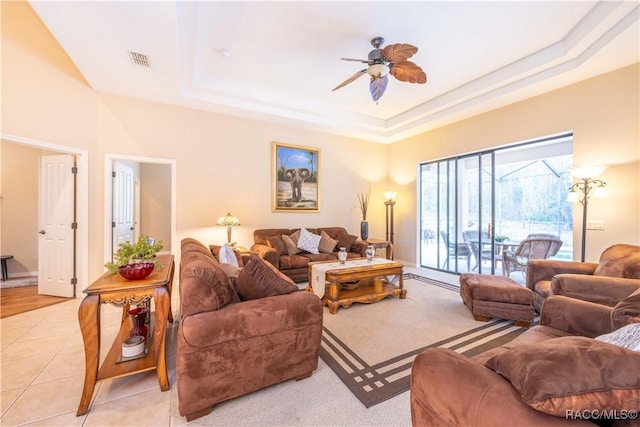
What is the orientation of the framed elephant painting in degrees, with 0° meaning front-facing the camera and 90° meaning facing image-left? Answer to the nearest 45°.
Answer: approximately 315°

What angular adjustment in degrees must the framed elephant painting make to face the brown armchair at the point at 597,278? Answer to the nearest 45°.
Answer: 0° — it already faces it

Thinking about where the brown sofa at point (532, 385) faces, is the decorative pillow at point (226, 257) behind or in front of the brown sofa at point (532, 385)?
in front

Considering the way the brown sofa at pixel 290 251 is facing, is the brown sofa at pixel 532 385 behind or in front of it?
in front

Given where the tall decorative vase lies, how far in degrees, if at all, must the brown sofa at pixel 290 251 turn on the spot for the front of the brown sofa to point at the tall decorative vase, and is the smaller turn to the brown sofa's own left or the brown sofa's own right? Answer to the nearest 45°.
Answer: approximately 90° to the brown sofa's own left

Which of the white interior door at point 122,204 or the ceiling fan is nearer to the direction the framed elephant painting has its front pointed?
the ceiling fan

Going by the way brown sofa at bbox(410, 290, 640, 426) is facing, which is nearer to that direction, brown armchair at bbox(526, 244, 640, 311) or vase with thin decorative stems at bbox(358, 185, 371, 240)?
the vase with thin decorative stems

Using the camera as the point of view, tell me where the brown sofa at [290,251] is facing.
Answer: facing the viewer and to the right of the viewer

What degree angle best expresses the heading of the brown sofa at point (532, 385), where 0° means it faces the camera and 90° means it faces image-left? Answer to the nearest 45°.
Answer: approximately 135°

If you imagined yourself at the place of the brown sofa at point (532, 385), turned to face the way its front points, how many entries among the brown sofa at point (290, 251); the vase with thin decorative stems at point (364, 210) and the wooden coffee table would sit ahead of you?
3

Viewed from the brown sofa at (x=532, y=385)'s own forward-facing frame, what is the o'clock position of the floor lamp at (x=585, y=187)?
The floor lamp is roughly at 2 o'clock from the brown sofa.

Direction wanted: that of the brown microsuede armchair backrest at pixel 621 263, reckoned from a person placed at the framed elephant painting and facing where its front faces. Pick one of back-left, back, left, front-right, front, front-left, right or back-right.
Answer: front

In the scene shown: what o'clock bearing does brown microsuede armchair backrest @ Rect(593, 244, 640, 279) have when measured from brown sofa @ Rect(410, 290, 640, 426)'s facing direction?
The brown microsuede armchair backrest is roughly at 2 o'clock from the brown sofa.

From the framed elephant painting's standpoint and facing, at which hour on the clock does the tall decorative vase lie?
The tall decorative vase is roughly at 10 o'clock from the framed elephant painting.

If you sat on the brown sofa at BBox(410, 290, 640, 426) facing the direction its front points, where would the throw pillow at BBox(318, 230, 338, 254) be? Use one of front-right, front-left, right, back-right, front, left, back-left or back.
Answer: front

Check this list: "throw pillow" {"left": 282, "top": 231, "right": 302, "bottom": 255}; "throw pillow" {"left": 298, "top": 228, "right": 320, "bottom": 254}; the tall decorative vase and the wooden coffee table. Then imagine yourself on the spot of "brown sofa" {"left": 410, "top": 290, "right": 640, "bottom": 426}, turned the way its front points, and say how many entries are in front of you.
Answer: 4

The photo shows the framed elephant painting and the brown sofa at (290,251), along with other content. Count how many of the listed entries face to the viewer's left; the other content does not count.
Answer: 0
